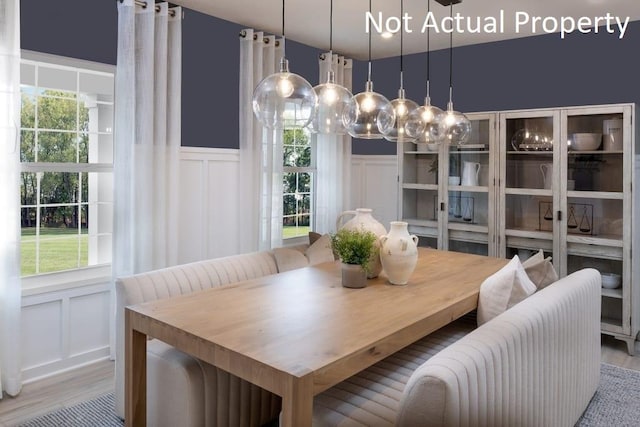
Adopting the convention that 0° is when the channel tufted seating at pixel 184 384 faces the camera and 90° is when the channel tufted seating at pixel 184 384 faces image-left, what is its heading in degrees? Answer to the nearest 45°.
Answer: approximately 315°

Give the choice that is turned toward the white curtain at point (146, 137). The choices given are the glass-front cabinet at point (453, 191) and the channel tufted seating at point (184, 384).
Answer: the glass-front cabinet

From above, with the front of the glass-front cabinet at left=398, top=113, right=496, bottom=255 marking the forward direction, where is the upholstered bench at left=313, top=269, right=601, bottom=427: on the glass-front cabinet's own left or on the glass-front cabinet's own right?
on the glass-front cabinet's own left

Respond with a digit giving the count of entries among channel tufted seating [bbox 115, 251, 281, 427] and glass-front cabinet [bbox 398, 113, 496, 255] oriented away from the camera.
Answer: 0

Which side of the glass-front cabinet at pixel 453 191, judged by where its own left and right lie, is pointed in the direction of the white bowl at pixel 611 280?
left

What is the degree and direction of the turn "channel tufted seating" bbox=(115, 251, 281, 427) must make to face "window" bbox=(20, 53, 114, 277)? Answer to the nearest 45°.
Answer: approximately 180°

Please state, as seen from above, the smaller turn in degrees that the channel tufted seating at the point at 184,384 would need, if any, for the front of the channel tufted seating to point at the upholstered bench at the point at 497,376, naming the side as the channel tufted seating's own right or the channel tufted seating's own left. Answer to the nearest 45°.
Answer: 0° — it already faces it

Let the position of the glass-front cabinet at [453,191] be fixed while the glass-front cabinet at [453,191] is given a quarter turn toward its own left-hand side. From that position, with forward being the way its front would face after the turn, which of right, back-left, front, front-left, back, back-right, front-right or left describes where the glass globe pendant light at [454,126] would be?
front-right

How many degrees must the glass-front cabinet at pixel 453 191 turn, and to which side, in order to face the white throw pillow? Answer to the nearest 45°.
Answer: approximately 45° to its left

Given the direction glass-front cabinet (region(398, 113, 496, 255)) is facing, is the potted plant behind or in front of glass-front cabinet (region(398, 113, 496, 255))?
in front

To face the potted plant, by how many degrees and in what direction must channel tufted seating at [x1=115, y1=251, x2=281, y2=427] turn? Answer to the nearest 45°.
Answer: approximately 45° to its left

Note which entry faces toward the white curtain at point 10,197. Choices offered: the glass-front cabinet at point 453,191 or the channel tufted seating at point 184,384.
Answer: the glass-front cabinet

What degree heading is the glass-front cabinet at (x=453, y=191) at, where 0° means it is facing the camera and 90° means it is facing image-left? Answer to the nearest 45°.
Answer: approximately 45°
